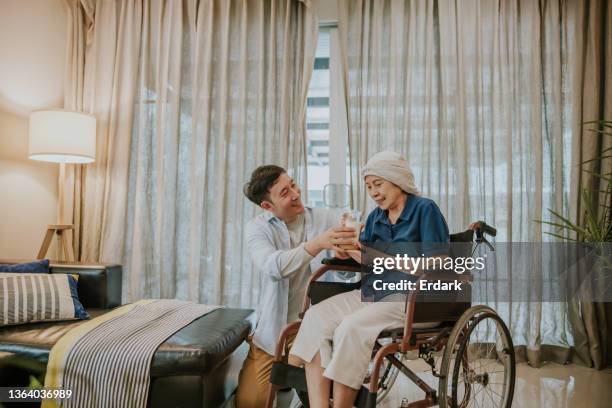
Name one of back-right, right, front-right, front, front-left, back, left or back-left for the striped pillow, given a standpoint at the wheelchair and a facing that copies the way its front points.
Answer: front-right

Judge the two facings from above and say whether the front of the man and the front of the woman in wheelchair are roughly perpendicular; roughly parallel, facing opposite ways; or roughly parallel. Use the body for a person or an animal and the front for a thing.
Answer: roughly perpendicular

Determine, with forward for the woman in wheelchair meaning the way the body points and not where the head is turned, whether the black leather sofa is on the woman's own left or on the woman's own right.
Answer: on the woman's own right

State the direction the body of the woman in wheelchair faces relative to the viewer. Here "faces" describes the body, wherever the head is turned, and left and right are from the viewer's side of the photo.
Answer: facing the viewer and to the left of the viewer

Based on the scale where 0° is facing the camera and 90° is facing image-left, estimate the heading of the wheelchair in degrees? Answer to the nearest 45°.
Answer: approximately 45°

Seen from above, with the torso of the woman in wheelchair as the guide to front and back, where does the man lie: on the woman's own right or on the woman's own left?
on the woman's own right

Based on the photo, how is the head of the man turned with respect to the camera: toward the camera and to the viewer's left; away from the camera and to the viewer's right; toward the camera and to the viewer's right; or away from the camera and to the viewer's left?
toward the camera and to the viewer's right

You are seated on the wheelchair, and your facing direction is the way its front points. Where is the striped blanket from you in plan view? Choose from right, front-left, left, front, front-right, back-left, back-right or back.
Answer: front-right

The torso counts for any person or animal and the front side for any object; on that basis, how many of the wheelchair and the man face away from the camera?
0

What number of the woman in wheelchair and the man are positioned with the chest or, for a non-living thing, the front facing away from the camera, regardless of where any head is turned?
0

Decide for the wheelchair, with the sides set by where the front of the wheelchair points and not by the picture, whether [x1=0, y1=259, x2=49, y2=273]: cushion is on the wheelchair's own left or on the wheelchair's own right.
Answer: on the wheelchair's own right

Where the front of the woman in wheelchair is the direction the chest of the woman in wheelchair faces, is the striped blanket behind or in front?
in front

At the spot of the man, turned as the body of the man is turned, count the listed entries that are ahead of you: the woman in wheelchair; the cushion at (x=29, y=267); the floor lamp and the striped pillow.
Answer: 1

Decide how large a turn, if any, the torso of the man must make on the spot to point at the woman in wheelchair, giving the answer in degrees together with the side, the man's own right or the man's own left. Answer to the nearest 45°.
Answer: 0° — they already face them

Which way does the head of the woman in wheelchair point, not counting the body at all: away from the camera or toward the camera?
toward the camera
